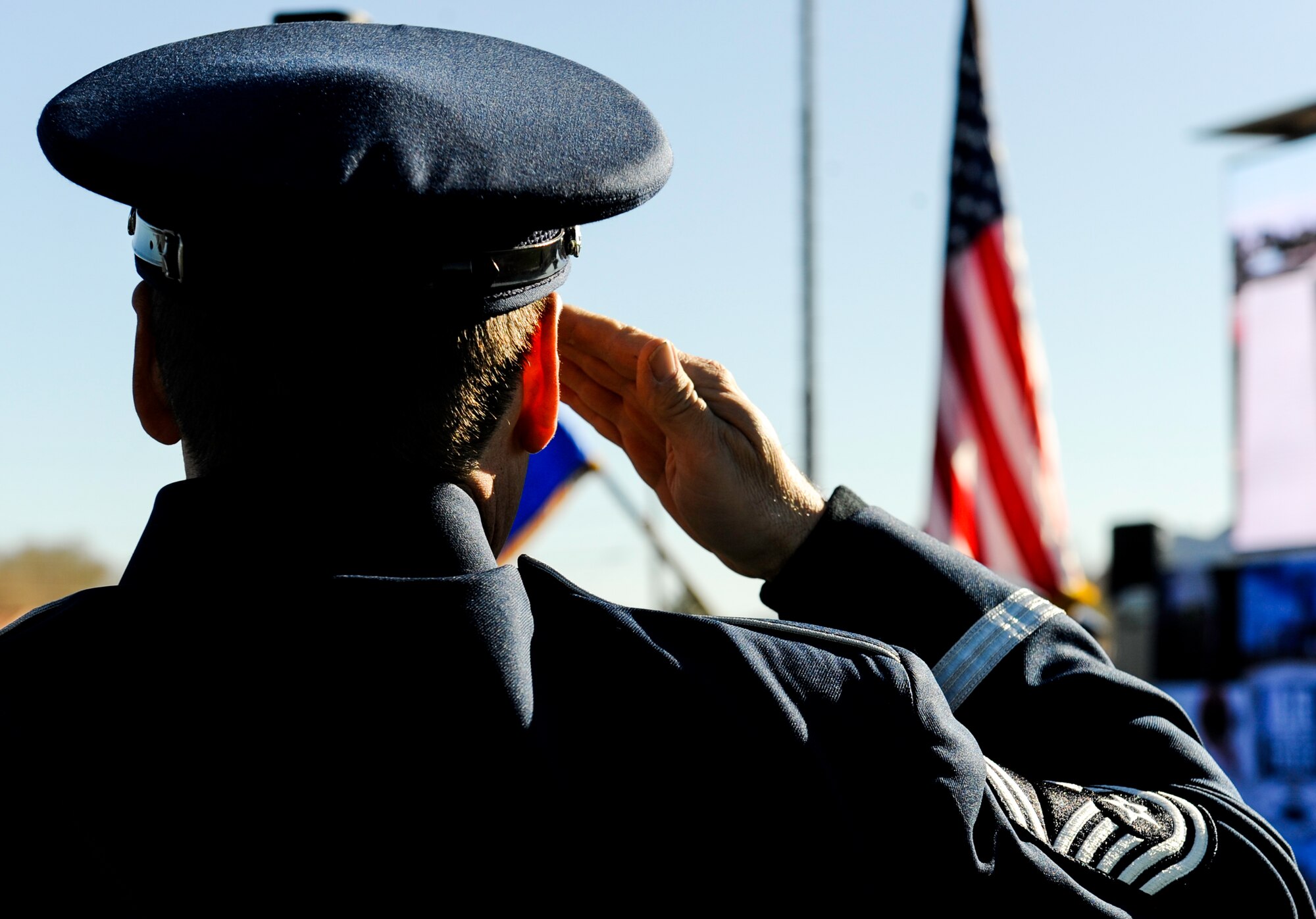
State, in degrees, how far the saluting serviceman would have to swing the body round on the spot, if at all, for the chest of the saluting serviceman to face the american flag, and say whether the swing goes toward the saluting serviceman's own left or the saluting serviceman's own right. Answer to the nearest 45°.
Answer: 0° — they already face it

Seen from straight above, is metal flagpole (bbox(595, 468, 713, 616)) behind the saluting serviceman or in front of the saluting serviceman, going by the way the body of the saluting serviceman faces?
in front

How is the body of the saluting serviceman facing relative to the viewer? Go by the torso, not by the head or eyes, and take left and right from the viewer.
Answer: facing away from the viewer

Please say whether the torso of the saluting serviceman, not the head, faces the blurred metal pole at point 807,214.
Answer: yes
